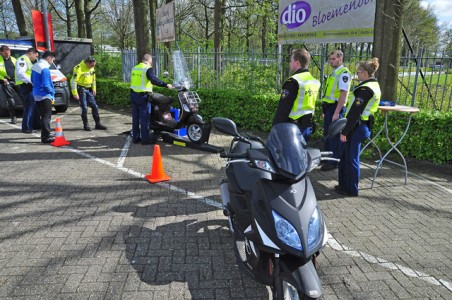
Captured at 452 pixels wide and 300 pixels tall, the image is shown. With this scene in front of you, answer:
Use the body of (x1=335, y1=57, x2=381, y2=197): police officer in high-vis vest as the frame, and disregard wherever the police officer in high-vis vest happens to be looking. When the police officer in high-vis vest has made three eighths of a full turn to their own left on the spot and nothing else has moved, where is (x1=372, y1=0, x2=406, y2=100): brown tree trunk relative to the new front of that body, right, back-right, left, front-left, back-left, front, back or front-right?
back-left

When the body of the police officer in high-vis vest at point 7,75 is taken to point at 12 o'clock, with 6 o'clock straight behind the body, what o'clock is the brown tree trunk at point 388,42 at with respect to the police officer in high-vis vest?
The brown tree trunk is roughly at 12 o'clock from the police officer in high-vis vest.

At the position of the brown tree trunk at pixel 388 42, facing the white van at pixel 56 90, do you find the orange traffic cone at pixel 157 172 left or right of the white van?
left

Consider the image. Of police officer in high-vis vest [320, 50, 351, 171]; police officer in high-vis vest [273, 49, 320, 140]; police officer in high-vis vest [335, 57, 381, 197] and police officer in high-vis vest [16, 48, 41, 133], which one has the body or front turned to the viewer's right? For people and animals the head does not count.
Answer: police officer in high-vis vest [16, 48, 41, 133]

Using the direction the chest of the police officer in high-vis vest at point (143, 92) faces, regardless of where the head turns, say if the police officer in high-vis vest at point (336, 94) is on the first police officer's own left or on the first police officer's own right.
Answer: on the first police officer's own right

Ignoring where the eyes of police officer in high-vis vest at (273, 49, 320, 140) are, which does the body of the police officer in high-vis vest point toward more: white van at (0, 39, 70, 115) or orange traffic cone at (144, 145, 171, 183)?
the white van

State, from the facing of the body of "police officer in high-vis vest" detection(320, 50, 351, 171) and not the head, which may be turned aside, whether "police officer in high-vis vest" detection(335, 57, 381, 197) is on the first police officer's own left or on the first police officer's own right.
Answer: on the first police officer's own left

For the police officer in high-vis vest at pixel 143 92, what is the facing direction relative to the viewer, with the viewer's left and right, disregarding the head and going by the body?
facing away from the viewer and to the right of the viewer

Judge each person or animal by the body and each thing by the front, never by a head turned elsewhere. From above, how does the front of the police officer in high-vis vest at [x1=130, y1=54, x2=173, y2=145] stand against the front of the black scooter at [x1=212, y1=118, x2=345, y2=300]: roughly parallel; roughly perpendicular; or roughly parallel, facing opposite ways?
roughly perpendicular

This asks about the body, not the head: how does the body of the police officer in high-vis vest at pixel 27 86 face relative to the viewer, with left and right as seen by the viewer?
facing to the right of the viewer

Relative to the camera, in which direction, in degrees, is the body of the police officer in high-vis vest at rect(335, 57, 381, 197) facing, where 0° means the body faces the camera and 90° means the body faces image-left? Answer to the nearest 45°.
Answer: approximately 90°

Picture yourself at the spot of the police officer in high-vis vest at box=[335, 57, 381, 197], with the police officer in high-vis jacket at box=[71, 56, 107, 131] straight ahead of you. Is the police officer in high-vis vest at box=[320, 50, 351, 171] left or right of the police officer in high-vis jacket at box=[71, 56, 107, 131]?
right

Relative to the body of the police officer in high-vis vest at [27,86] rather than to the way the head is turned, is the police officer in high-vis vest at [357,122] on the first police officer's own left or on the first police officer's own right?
on the first police officer's own right

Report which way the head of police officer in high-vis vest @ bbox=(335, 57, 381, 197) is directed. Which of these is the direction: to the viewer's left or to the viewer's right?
to the viewer's left

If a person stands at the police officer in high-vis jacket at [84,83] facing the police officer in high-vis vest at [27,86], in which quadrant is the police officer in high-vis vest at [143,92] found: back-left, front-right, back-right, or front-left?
back-left
